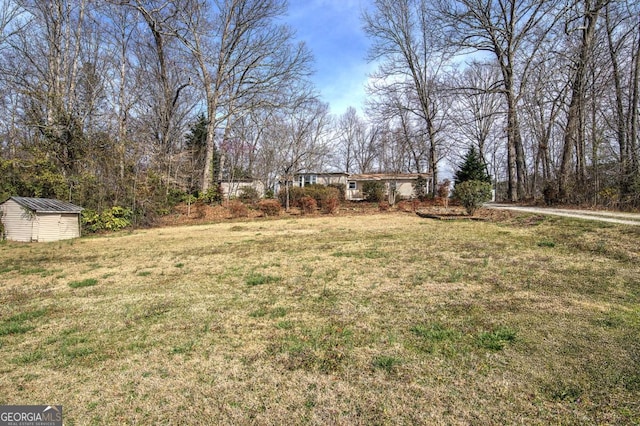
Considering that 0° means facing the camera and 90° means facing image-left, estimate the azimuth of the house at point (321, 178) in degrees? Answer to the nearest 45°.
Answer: approximately 0°

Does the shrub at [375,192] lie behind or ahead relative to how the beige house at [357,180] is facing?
ahead

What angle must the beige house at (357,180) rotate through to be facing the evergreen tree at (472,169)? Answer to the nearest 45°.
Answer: approximately 45° to its left

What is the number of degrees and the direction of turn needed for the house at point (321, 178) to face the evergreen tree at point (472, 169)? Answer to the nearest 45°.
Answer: approximately 45° to its left

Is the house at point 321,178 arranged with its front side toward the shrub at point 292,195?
yes
